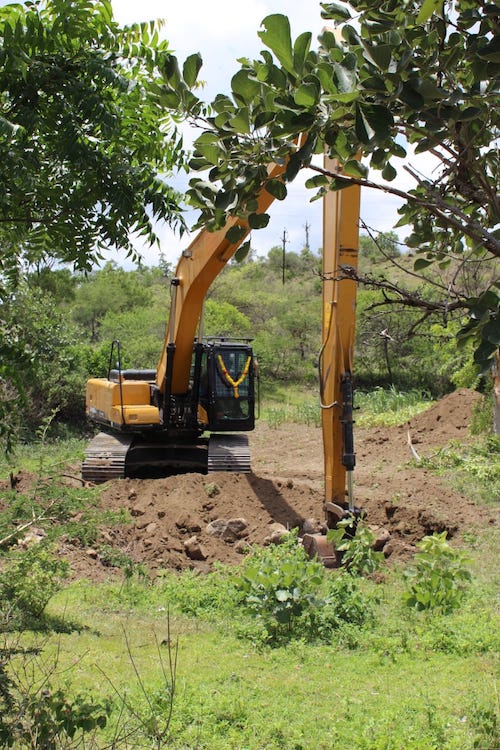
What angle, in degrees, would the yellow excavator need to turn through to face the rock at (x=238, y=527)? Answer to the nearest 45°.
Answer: approximately 45° to its right

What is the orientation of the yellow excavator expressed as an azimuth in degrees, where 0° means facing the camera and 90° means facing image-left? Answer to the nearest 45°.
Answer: approximately 315°

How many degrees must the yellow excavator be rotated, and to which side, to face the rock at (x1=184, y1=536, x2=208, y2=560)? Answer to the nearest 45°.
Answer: approximately 45° to its right

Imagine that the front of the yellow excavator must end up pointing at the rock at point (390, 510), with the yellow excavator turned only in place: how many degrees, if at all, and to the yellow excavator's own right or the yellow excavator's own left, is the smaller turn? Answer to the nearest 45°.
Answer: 0° — it already faces it

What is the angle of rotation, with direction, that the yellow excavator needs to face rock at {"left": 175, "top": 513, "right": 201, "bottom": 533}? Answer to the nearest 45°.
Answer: approximately 45° to its right

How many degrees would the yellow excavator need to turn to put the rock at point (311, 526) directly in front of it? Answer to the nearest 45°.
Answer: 0° — it already faces it

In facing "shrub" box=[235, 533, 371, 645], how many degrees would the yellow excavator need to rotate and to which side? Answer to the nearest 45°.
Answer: approximately 45° to its right
